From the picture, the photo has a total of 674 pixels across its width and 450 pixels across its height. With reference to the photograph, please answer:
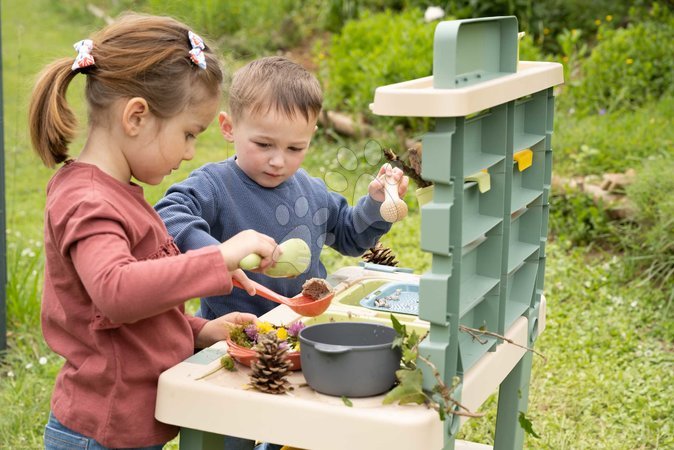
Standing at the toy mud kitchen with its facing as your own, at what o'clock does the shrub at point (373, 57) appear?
The shrub is roughly at 3 o'clock from the toy mud kitchen.

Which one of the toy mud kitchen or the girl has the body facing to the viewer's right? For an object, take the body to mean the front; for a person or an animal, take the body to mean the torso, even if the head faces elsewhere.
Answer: the girl

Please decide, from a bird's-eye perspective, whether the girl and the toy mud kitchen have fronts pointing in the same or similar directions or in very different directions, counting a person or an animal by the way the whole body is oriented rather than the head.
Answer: very different directions

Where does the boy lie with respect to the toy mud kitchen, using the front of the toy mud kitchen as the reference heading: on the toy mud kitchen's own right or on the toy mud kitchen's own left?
on the toy mud kitchen's own right

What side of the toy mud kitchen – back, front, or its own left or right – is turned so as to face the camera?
left

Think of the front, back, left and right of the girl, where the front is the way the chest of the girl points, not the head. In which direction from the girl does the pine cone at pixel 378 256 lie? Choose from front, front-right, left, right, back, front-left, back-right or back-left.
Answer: front-left

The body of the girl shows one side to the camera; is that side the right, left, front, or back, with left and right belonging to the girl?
right

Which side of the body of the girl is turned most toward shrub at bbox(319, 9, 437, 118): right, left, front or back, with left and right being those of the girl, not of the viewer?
left

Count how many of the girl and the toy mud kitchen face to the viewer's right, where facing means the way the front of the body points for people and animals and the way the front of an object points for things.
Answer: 1

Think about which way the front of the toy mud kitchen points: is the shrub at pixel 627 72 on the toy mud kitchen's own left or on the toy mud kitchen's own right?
on the toy mud kitchen's own right

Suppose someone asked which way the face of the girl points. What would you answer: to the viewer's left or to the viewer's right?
to the viewer's right

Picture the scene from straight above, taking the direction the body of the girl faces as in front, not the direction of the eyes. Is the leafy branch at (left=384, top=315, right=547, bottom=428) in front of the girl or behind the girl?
in front
